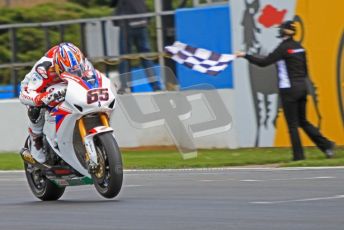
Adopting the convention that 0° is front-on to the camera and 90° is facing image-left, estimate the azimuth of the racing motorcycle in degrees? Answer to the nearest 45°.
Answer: approximately 315°

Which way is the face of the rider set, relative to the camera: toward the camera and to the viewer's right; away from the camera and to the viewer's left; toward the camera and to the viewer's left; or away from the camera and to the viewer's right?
toward the camera and to the viewer's right
